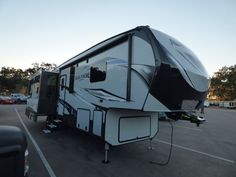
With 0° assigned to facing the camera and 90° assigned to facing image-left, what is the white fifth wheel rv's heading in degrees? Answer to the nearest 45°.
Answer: approximately 315°

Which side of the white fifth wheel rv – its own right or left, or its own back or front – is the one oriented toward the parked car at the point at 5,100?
back

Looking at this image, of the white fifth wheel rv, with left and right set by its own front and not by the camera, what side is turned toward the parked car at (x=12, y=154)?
right
